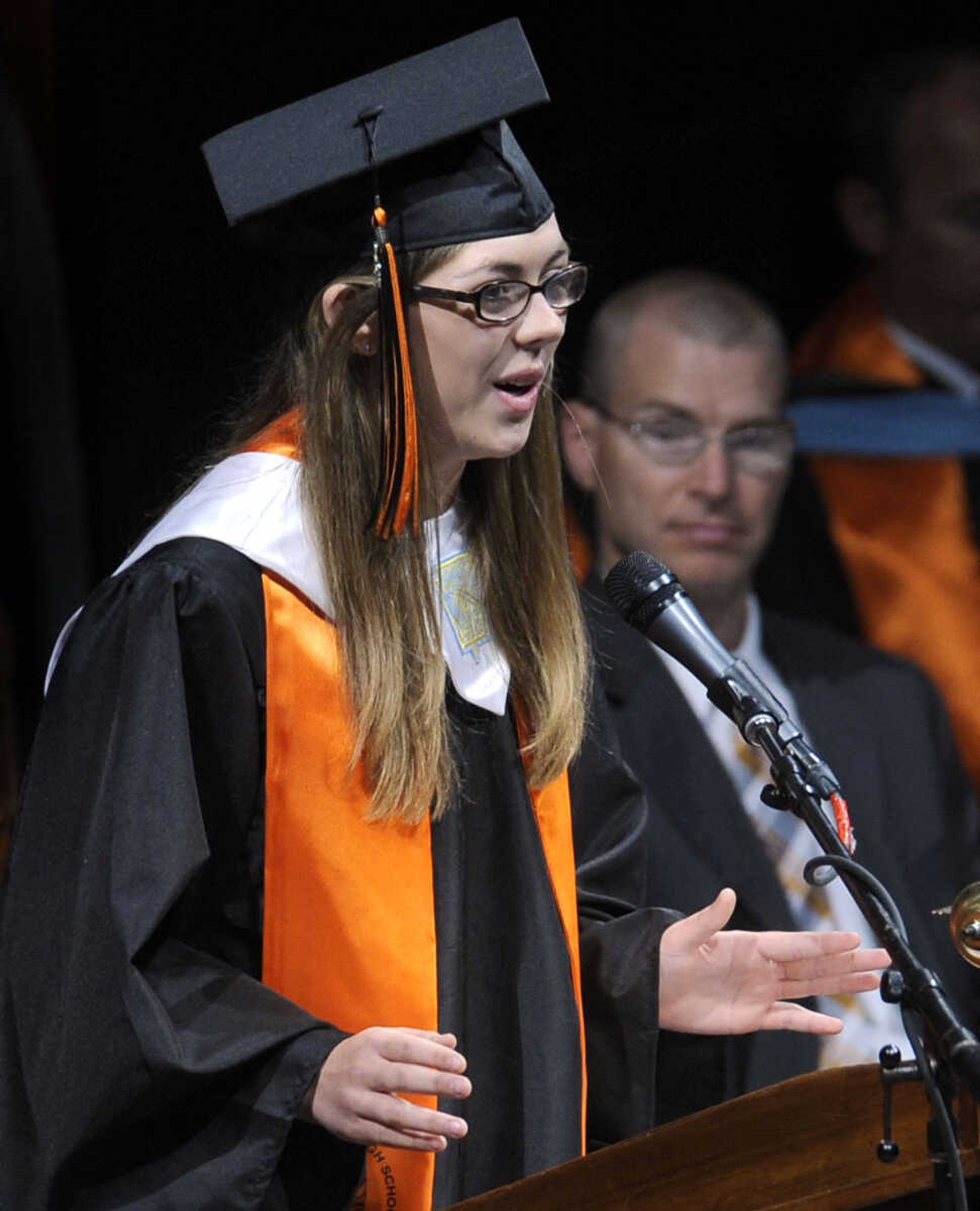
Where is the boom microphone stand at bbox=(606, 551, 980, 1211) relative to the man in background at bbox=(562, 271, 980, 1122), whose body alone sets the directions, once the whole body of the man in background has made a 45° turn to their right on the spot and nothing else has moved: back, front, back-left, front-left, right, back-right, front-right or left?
front

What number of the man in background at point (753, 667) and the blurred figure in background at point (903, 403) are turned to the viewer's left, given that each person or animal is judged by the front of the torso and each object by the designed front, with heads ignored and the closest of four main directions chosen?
0

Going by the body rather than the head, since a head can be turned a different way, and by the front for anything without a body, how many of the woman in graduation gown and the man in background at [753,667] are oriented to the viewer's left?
0

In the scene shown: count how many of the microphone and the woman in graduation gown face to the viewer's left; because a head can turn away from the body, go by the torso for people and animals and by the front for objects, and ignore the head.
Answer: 1

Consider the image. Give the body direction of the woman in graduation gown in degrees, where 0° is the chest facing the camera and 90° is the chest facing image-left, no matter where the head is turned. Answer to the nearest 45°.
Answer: approximately 315°

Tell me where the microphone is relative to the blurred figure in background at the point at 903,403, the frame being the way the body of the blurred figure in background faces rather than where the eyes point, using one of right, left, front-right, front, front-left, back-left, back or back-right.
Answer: front-right

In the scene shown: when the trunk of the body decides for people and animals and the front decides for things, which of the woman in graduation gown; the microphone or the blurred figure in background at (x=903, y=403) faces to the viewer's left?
the microphone

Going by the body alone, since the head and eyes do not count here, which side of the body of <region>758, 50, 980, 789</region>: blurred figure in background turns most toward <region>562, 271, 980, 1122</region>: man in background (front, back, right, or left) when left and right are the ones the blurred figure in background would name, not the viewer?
right

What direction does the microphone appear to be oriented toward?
to the viewer's left

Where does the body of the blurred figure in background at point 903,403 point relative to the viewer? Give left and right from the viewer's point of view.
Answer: facing the viewer and to the right of the viewer

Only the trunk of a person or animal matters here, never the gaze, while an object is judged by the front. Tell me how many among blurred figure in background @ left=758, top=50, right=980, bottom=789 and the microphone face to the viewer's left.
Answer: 1

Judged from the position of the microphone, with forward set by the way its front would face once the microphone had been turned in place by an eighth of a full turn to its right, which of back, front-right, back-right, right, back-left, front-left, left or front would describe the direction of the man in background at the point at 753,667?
front-right
